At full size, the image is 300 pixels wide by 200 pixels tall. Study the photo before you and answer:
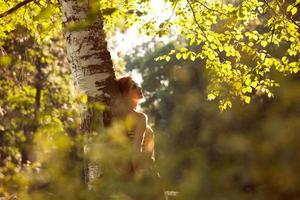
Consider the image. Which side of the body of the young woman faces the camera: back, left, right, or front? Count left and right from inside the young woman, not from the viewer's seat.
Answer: right

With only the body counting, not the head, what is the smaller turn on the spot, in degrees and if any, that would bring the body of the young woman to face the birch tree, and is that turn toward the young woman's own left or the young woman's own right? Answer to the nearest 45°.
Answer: approximately 135° to the young woman's own right

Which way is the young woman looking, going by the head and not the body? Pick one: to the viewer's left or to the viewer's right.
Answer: to the viewer's right
